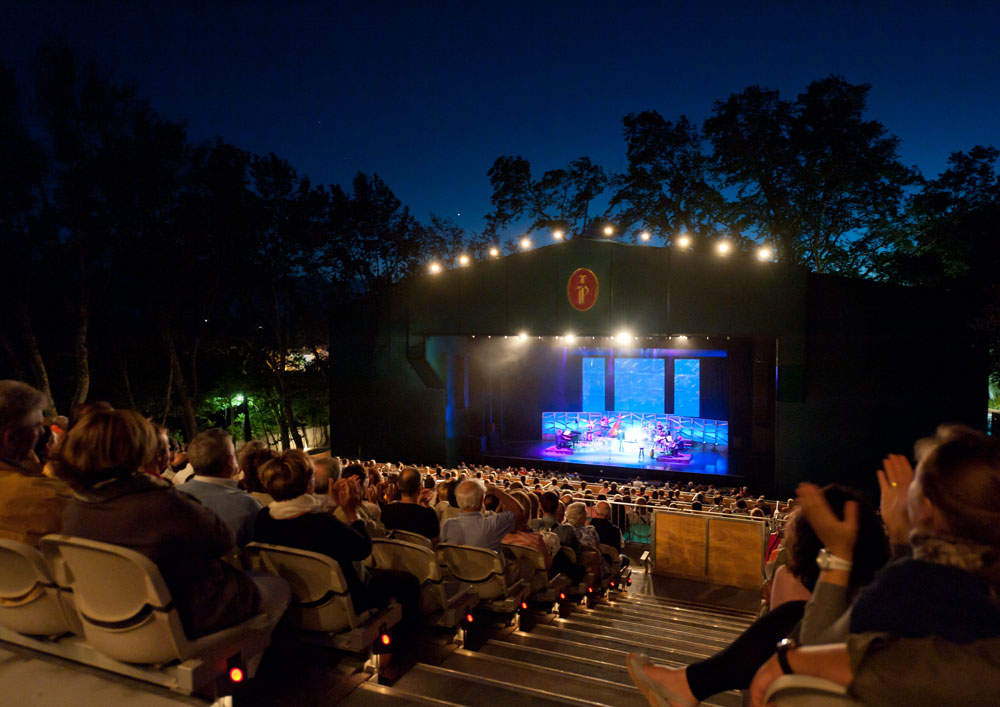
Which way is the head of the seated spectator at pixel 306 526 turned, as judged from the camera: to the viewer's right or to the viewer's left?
to the viewer's right

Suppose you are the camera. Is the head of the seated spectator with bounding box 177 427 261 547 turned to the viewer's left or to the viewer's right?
to the viewer's right

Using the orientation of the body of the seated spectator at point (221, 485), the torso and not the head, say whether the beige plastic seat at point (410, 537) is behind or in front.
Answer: in front

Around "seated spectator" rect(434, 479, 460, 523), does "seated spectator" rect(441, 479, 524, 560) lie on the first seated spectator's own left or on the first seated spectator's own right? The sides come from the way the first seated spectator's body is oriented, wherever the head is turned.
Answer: on the first seated spectator's own right

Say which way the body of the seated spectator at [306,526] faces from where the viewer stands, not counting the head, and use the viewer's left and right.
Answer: facing away from the viewer and to the right of the viewer

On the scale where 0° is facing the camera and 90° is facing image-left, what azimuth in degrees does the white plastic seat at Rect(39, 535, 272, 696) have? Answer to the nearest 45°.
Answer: approximately 225°

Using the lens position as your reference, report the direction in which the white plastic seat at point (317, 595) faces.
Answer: facing away from the viewer and to the right of the viewer

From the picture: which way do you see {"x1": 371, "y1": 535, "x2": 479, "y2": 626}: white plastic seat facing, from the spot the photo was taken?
facing away from the viewer and to the right of the viewer

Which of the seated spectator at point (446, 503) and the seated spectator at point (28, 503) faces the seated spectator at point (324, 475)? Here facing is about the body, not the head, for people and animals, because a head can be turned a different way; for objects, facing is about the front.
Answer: the seated spectator at point (28, 503)

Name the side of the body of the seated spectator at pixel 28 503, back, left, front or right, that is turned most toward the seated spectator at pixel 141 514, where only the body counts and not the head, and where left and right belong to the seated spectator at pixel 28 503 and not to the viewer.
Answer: right

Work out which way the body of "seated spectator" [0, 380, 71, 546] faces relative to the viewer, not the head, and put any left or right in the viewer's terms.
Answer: facing away from the viewer and to the right of the viewer

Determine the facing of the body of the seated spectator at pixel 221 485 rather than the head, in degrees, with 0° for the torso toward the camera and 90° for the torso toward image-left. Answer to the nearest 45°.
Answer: approximately 225°
